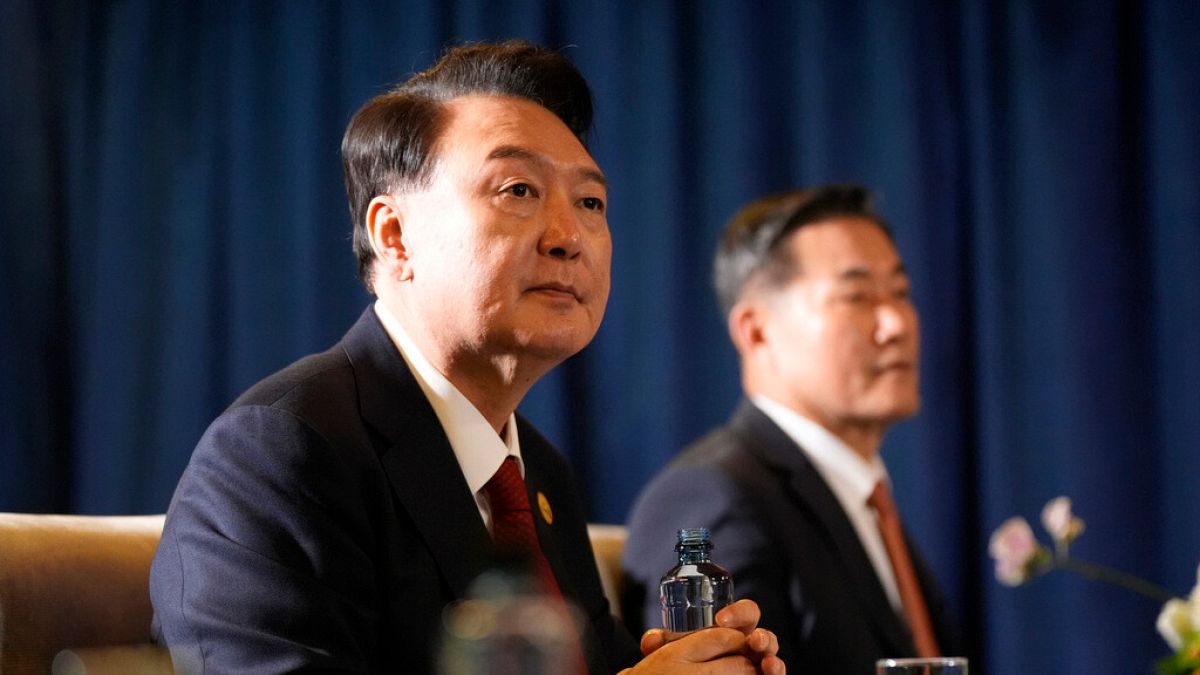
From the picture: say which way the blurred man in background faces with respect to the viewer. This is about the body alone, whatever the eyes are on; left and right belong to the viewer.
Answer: facing the viewer and to the right of the viewer

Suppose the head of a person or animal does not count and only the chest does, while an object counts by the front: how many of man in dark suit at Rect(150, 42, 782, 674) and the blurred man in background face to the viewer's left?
0

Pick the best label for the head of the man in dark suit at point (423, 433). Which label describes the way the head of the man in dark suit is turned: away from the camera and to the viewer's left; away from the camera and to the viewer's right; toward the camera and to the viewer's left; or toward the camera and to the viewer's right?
toward the camera and to the viewer's right

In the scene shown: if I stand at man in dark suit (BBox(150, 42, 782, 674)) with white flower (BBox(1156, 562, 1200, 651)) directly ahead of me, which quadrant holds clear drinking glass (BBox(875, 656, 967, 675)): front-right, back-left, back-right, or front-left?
front-right

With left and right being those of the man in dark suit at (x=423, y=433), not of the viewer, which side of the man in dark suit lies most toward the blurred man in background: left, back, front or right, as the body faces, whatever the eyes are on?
left

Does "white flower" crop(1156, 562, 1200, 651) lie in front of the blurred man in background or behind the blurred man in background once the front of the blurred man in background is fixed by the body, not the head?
in front

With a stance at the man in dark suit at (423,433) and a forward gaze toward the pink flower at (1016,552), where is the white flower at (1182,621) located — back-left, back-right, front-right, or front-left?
front-right

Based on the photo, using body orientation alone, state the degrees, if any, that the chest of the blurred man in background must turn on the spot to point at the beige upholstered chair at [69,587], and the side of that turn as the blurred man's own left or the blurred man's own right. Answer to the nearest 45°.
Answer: approximately 90° to the blurred man's own right

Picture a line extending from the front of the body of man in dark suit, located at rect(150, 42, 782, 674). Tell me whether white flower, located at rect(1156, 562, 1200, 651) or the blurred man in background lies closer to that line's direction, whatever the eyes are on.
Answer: the white flower

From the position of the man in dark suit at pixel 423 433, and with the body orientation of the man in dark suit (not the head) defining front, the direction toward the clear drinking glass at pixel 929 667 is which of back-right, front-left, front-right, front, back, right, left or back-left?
front

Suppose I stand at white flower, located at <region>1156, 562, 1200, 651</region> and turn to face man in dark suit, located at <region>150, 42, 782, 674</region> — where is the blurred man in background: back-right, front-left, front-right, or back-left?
front-right
